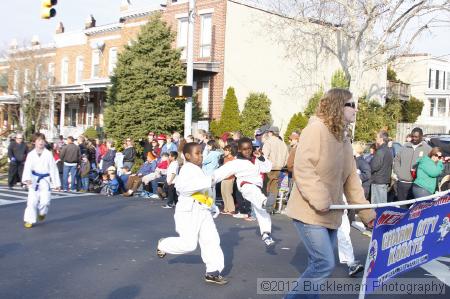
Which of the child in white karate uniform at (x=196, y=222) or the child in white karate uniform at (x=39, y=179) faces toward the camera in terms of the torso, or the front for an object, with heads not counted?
the child in white karate uniform at (x=39, y=179)

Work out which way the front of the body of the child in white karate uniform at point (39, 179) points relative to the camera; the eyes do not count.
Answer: toward the camera

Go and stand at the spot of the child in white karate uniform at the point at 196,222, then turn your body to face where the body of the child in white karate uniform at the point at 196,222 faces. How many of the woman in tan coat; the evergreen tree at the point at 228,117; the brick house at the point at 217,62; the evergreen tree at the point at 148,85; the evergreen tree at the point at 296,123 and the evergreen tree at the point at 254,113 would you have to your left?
5

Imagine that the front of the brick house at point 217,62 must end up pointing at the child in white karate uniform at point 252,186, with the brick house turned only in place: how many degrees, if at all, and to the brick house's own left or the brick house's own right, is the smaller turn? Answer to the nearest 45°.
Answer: approximately 45° to the brick house's own left

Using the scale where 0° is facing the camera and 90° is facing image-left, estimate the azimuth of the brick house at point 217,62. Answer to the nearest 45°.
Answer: approximately 45°

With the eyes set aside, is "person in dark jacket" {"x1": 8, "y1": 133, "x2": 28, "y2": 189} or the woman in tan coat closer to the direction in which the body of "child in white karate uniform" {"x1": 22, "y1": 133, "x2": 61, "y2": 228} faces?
the woman in tan coat

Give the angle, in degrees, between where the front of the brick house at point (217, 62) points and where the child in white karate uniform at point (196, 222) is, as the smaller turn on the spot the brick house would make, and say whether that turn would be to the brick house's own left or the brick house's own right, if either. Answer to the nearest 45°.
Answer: approximately 45° to the brick house's own left

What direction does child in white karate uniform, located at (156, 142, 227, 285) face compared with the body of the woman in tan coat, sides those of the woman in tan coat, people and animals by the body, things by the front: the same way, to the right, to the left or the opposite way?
the same way
